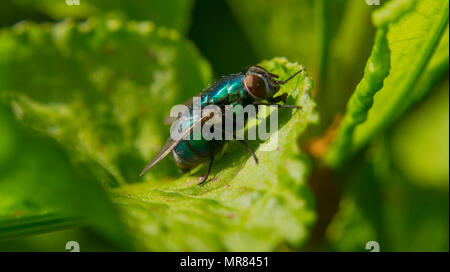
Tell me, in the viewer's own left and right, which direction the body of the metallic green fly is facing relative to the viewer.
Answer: facing to the right of the viewer
